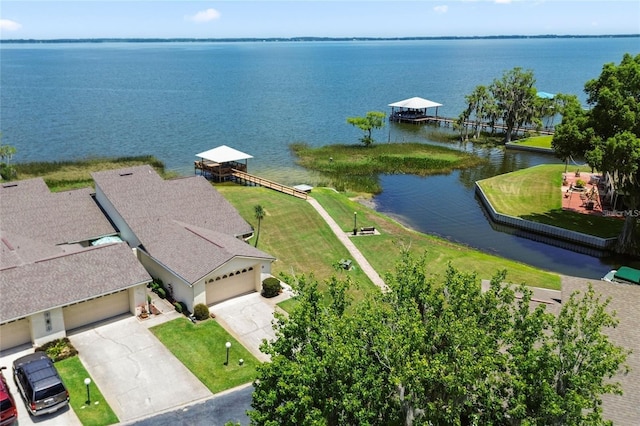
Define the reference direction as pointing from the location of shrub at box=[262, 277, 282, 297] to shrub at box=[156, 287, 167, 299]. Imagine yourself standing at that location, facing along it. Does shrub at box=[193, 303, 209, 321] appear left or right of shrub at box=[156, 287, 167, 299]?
left

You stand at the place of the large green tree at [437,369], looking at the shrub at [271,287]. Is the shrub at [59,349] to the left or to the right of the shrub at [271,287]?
left

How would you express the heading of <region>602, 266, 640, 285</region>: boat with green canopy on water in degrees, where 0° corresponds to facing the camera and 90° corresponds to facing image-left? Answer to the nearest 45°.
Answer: approximately 90°

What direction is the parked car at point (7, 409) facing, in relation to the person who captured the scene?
facing away from the viewer and to the left of the viewer
